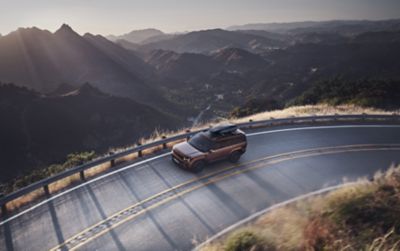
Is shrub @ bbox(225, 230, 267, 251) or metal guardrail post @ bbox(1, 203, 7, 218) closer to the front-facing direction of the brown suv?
the metal guardrail post

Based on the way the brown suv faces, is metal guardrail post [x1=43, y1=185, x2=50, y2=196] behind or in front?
in front

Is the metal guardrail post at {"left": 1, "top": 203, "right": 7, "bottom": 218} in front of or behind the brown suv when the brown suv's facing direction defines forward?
in front

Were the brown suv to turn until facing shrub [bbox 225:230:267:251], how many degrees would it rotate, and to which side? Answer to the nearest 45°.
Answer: approximately 45° to its left

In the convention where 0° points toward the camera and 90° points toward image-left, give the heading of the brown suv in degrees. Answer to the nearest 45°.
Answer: approximately 45°
